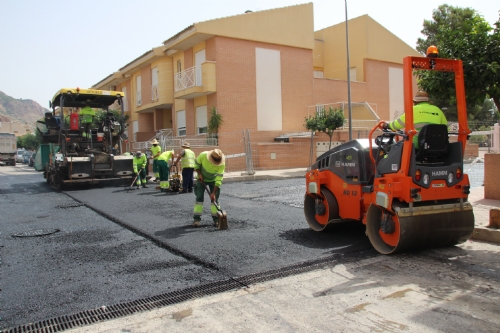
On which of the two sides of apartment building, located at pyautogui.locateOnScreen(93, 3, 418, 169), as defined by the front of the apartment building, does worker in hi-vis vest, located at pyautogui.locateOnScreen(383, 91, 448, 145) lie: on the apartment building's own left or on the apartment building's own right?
on the apartment building's own left

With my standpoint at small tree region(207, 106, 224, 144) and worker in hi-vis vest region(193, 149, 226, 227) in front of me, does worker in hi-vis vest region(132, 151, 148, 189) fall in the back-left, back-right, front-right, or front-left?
front-right

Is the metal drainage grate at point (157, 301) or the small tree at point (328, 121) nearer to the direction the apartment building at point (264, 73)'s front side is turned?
the metal drainage grate

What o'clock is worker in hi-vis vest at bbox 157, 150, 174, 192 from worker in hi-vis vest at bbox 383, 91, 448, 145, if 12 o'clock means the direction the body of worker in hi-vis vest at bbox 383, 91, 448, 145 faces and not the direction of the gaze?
worker in hi-vis vest at bbox 157, 150, 174, 192 is roughly at 12 o'clock from worker in hi-vis vest at bbox 383, 91, 448, 145.

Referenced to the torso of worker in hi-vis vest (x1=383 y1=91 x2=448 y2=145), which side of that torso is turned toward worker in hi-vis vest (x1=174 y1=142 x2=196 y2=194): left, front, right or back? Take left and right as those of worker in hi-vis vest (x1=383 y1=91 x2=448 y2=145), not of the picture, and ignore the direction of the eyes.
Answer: front

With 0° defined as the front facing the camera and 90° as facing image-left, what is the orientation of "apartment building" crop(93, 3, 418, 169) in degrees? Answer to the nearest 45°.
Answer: approximately 45°

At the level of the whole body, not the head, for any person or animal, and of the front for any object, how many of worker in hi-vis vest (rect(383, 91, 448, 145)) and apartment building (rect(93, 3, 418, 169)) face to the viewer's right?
0

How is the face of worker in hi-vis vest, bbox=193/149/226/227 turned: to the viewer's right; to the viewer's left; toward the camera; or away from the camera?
toward the camera

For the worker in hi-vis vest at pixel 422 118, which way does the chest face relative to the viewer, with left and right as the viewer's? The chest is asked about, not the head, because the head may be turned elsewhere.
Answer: facing away from the viewer and to the left of the viewer

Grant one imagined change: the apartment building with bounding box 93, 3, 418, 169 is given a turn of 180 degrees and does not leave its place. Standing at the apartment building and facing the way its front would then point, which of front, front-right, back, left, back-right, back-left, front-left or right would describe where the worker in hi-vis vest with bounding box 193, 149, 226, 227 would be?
back-right
